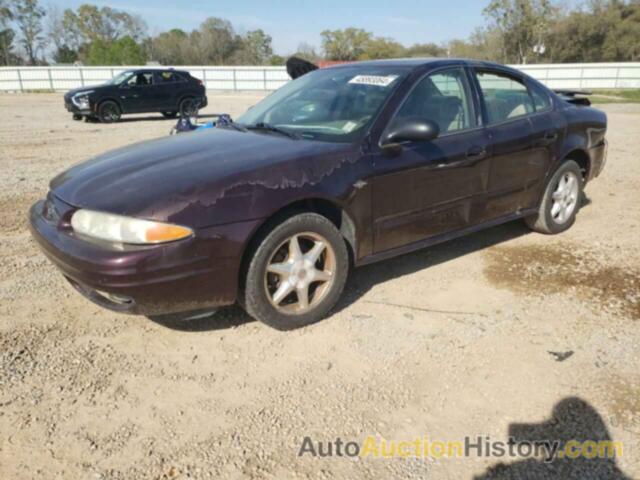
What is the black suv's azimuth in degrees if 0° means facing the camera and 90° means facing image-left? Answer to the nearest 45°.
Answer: approximately 45°

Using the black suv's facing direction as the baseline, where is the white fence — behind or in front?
behind
